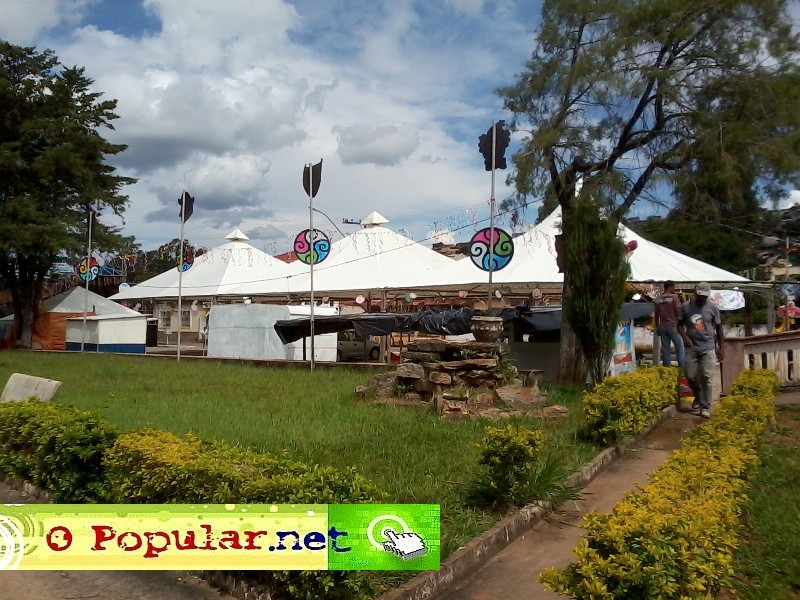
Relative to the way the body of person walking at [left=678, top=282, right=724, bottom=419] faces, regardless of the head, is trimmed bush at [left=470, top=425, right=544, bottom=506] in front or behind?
in front

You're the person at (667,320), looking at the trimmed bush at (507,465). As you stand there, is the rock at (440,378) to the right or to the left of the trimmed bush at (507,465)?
right

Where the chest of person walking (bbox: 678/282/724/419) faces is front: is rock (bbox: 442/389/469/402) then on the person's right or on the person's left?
on the person's right

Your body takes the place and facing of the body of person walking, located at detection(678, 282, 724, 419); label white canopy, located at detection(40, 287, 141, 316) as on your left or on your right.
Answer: on your right

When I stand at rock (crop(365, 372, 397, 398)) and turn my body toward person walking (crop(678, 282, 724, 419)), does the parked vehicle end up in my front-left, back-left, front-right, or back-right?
back-left

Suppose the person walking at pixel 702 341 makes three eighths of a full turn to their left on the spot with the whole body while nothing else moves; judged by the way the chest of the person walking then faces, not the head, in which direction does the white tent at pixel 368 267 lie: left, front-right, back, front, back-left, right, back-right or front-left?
left

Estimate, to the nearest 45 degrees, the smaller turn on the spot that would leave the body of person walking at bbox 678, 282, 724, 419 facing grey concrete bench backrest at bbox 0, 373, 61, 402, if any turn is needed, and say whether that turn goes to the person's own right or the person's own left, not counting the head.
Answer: approximately 45° to the person's own right

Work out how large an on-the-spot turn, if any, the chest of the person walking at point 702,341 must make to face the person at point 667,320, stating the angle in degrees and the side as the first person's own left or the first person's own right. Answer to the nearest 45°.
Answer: approximately 180°

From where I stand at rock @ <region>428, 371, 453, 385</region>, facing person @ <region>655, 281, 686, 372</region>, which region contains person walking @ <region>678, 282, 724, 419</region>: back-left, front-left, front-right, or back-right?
front-right

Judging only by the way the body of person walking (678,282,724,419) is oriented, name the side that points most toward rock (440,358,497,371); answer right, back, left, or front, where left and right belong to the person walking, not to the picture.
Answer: right

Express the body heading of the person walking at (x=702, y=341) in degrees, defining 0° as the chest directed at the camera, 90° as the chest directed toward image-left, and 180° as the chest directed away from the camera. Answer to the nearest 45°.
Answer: approximately 0°

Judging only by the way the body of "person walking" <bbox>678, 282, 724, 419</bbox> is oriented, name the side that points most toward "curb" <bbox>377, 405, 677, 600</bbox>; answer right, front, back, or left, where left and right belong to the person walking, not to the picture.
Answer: front

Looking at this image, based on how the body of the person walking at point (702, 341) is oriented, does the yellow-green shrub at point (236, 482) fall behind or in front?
in front

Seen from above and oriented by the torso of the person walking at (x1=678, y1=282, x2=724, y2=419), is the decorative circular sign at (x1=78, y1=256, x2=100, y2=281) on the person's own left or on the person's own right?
on the person's own right

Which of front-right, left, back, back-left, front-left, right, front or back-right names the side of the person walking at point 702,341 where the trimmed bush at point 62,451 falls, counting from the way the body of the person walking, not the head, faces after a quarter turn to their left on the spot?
back-right

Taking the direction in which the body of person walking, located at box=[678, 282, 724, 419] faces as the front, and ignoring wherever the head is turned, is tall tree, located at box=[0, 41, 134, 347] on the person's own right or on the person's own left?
on the person's own right

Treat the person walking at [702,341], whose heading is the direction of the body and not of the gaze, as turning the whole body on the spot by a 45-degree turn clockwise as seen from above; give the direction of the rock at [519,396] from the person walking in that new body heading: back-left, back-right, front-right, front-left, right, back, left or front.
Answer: front-right

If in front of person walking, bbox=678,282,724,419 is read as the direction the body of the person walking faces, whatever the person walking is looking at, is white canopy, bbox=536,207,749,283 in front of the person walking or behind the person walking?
behind
